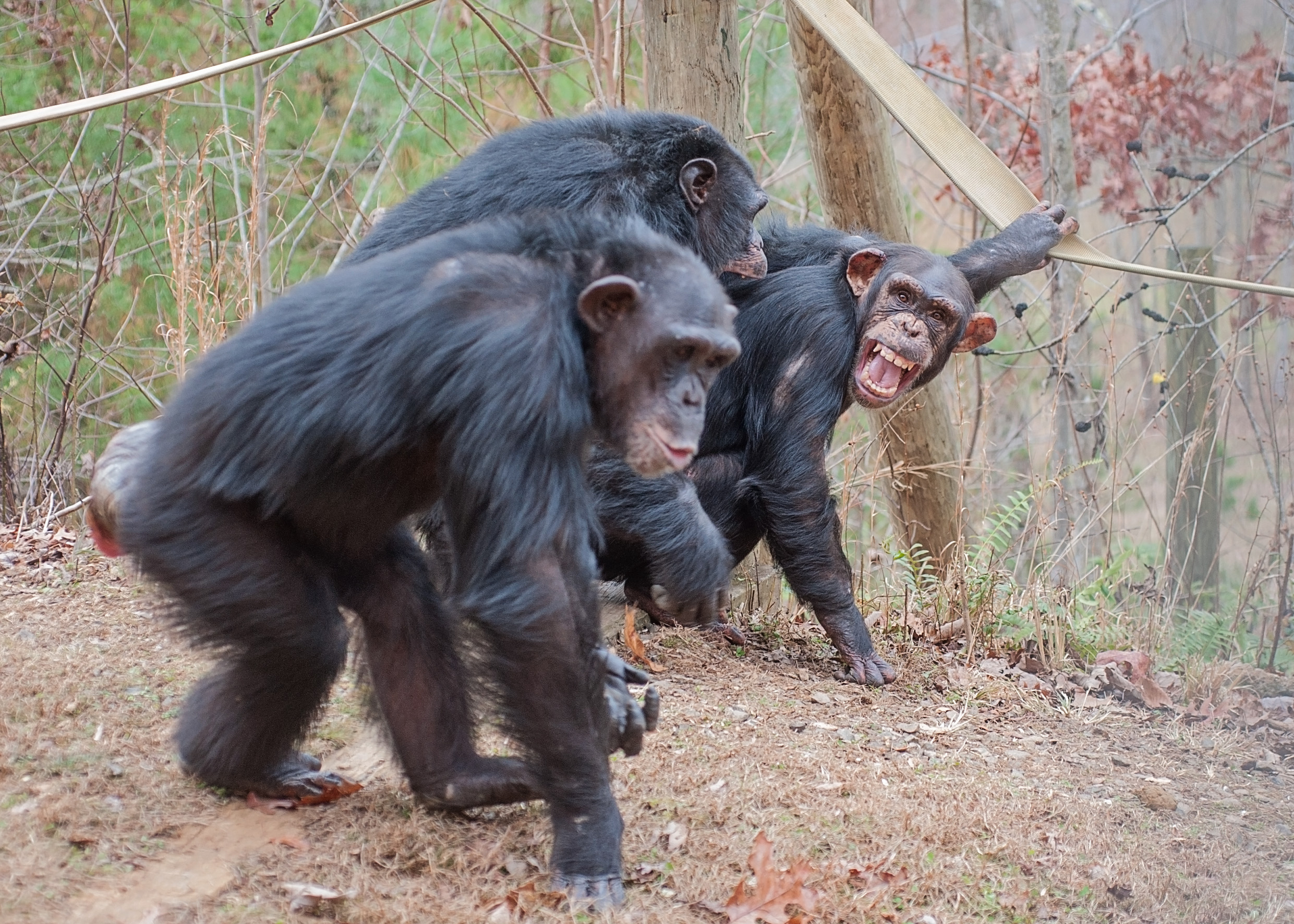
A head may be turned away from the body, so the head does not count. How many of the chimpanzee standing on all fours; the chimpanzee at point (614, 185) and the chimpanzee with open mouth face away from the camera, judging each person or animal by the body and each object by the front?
0

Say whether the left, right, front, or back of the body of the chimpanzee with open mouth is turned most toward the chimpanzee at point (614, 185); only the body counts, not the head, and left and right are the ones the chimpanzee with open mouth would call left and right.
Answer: right

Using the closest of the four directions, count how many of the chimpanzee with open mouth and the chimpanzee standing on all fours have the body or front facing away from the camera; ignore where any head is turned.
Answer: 0

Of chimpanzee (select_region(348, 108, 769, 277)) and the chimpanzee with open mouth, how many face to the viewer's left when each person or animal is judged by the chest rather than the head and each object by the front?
0

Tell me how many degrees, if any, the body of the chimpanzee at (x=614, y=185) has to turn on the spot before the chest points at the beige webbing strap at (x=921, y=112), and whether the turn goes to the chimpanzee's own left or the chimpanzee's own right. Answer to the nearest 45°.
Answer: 0° — it already faces it

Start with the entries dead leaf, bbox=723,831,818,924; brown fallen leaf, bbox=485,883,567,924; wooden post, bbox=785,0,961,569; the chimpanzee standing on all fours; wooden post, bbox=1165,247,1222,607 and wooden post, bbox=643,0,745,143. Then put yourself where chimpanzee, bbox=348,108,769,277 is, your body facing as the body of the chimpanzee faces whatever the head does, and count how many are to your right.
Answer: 3

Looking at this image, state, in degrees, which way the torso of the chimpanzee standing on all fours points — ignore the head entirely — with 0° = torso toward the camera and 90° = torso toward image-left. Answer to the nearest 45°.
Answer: approximately 315°

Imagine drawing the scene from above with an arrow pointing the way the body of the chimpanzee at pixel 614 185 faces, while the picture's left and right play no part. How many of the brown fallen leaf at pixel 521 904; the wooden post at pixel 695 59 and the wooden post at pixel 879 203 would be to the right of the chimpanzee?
1

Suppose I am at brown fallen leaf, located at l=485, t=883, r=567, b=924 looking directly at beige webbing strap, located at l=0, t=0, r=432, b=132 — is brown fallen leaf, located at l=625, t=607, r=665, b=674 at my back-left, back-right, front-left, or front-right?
front-right

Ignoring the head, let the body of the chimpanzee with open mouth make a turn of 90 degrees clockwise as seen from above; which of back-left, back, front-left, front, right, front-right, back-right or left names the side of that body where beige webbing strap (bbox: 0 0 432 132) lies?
front

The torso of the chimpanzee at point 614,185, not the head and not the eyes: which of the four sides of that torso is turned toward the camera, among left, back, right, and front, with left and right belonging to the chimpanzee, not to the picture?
right

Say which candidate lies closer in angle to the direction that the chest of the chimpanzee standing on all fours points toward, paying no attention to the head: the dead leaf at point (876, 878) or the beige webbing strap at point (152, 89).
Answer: the dead leaf
